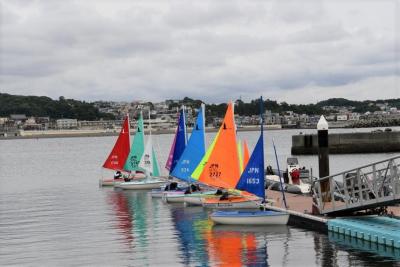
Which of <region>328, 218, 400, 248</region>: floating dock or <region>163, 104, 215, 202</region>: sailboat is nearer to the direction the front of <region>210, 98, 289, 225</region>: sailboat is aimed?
the floating dock

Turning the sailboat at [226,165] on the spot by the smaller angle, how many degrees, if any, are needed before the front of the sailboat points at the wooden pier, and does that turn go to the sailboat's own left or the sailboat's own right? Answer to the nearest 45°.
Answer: approximately 45° to the sailboat's own right

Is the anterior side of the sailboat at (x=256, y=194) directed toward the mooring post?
yes

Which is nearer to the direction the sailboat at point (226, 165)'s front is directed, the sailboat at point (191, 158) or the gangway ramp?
the gangway ramp

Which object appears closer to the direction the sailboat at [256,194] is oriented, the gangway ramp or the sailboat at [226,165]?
the gangway ramp

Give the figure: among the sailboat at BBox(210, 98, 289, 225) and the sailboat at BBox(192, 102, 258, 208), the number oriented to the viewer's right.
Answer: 2

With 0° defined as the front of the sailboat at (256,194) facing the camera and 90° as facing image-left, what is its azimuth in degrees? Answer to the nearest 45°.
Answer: approximately 270°

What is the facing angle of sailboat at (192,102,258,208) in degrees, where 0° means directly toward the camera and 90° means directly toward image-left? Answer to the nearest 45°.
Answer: approximately 270°

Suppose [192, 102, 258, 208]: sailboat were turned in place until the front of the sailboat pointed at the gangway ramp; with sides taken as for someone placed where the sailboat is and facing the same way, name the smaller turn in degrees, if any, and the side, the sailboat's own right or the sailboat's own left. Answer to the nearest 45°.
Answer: approximately 45° to the sailboat's own right

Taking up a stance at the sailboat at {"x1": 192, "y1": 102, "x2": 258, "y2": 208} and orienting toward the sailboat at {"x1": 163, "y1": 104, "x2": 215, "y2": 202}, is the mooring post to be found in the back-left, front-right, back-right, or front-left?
back-right

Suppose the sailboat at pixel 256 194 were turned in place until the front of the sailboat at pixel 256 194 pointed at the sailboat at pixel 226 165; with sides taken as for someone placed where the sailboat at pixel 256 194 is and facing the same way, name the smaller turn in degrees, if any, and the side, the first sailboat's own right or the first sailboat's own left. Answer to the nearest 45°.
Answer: approximately 90° to the first sailboat's own left
